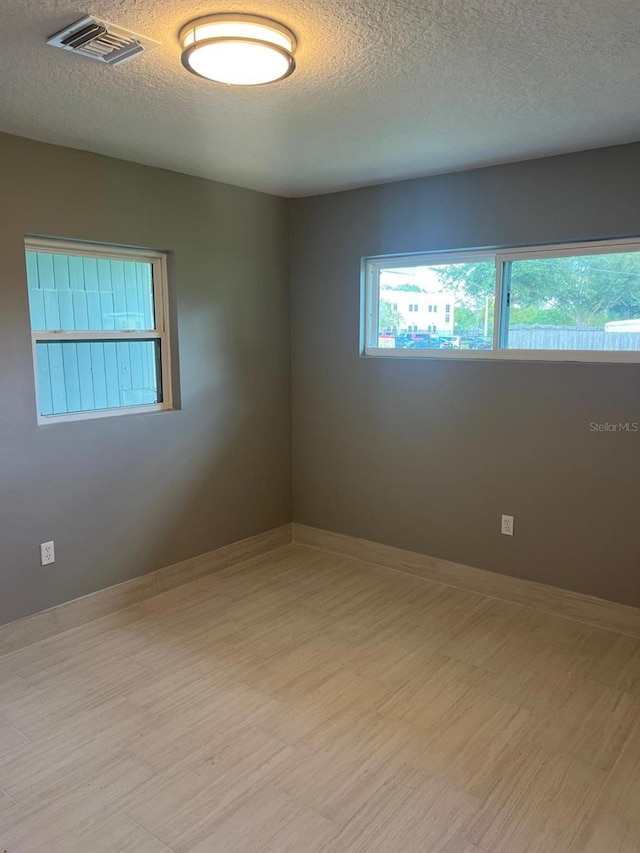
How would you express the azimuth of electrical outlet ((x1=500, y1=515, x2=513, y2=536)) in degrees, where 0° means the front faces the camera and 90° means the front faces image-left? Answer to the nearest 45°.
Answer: approximately 45°

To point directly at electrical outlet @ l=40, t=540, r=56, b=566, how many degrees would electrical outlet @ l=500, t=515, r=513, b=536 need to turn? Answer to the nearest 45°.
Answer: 0° — it already faces it

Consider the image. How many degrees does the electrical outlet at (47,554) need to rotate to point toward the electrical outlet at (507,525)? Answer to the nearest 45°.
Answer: approximately 45° to its left
